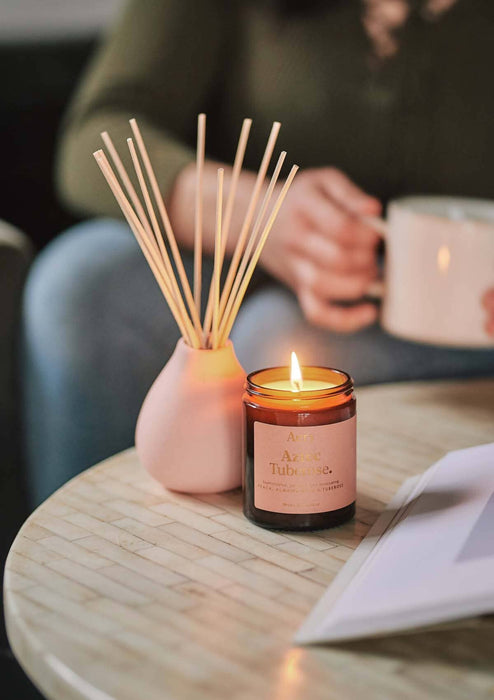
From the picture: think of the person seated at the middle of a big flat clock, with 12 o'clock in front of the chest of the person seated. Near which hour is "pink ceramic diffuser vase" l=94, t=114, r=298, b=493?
The pink ceramic diffuser vase is roughly at 12 o'clock from the person seated.

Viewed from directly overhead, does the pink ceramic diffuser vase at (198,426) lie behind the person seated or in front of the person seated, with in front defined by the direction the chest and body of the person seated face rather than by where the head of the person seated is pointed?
in front

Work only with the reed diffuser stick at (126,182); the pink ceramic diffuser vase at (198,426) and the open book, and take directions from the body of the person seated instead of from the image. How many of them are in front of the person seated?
3

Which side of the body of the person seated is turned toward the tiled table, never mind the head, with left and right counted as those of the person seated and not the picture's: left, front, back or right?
front

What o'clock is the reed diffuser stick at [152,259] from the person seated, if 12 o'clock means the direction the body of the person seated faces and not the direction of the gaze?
The reed diffuser stick is roughly at 12 o'clock from the person seated.

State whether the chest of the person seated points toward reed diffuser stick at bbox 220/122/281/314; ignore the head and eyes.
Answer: yes

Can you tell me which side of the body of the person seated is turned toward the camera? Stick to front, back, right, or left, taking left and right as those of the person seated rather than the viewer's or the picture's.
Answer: front

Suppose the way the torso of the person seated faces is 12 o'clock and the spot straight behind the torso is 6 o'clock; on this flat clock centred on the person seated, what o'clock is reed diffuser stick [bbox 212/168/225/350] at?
The reed diffuser stick is roughly at 12 o'clock from the person seated.

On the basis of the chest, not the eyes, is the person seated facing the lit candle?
yes

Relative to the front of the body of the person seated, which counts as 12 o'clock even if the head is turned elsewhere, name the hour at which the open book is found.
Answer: The open book is roughly at 12 o'clock from the person seated.
